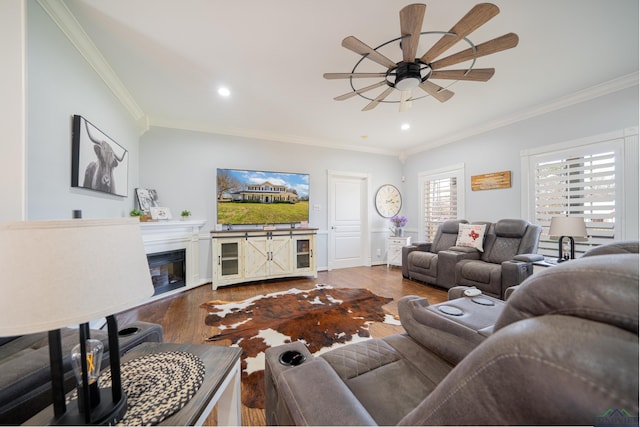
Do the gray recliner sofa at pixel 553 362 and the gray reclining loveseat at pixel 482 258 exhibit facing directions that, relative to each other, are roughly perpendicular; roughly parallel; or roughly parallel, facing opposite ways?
roughly perpendicular

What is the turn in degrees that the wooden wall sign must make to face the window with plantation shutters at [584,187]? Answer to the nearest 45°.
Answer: approximately 90° to its left

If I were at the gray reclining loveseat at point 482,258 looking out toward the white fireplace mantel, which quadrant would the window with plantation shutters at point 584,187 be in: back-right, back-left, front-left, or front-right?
back-left

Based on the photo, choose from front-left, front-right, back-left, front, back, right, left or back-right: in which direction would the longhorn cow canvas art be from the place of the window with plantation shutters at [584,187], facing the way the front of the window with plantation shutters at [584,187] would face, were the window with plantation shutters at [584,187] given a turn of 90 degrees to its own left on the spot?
right

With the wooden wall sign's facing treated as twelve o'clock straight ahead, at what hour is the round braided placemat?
The round braided placemat is roughly at 11 o'clock from the wooden wall sign.

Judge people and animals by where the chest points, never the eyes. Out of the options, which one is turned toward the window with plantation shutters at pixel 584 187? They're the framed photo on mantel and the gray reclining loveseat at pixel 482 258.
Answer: the framed photo on mantel

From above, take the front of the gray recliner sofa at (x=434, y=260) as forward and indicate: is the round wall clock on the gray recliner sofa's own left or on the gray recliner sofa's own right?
on the gray recliner sofa's own right

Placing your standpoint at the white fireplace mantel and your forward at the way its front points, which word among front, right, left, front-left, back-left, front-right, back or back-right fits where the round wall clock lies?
front-left

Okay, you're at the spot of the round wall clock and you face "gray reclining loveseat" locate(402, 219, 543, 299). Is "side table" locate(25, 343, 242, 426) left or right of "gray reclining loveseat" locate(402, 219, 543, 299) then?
right

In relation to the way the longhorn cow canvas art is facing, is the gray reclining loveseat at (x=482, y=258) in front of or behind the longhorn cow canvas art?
in front

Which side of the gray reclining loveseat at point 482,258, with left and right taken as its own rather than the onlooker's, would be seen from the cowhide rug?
front

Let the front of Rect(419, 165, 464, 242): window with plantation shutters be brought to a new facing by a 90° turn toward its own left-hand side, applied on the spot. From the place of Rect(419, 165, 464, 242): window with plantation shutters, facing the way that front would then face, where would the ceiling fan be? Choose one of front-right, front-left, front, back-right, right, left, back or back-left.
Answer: front-right

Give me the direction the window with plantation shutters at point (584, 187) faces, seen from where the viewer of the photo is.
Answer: facing the viewer and to the left of the viewer

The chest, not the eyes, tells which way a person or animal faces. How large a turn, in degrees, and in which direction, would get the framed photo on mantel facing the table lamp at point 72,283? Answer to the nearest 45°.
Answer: approximately 45° to its right

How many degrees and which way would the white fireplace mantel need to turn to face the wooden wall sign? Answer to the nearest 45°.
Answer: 0° — it already faces it

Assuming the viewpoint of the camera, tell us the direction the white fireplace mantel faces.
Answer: facing the viewer and to the right of the viewer
